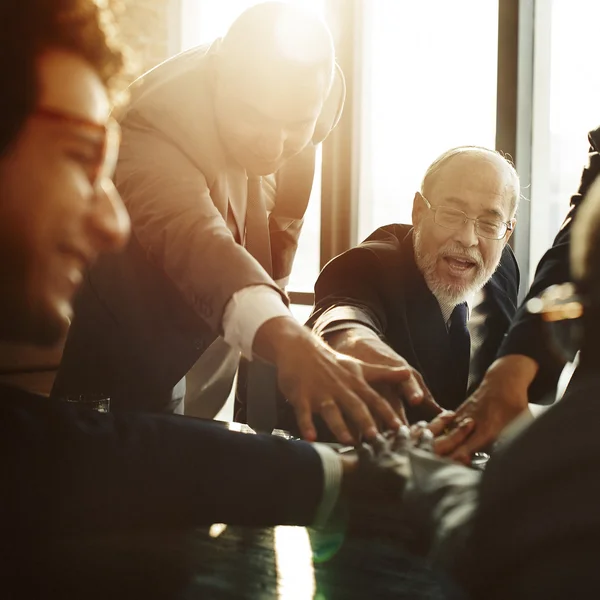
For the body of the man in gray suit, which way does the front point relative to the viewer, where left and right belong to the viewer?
facing the viewer and to the right of the viewer

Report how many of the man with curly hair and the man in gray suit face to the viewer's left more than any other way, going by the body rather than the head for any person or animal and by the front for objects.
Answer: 0

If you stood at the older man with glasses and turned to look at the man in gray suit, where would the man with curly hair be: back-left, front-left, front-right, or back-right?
front-left

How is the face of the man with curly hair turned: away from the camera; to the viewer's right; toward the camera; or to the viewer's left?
to the viewer's right

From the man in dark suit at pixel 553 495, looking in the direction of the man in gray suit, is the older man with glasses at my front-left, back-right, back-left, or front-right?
front-right

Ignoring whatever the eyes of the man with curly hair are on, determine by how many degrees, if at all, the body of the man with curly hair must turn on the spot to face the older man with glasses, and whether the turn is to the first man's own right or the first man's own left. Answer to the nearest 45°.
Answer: approximately 45° to the first man's own left

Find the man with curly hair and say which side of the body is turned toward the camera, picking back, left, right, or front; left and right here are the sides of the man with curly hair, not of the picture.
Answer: right

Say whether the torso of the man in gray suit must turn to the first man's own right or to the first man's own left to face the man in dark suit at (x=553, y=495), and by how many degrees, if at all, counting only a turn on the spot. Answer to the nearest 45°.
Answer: approximately 45° to the first man's own right
